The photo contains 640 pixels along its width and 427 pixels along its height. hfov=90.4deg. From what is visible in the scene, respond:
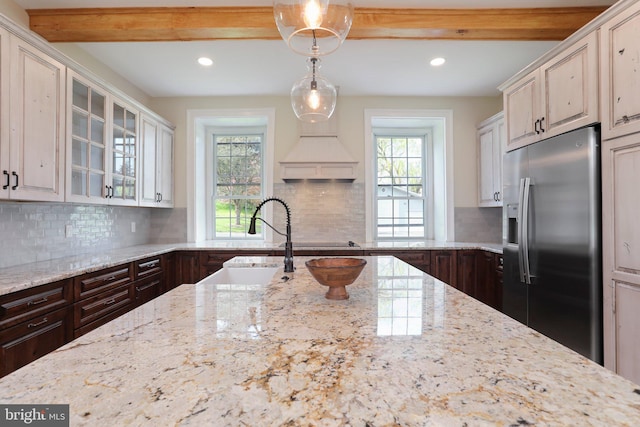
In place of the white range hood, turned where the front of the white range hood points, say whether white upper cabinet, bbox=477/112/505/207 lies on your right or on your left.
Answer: on your left

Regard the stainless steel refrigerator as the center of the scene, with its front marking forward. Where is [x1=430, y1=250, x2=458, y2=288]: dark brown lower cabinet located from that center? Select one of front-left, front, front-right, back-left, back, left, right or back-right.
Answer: right

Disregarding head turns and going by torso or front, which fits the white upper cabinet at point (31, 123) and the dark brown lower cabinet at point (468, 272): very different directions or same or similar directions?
very different directions

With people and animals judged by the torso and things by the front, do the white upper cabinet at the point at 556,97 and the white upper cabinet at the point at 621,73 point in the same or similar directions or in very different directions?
same or similar directions

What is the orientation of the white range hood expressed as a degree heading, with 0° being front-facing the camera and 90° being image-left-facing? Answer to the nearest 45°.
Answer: approximately 0°

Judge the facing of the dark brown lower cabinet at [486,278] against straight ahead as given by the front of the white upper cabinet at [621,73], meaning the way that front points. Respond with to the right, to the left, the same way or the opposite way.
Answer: the same way

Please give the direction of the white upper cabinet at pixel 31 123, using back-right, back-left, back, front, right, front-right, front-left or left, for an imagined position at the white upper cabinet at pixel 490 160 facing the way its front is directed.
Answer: front

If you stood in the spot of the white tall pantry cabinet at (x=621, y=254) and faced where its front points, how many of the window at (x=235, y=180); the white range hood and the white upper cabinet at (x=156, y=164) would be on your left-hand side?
0

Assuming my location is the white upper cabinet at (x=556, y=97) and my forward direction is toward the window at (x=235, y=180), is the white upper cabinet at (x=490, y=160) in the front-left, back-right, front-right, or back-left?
front-right

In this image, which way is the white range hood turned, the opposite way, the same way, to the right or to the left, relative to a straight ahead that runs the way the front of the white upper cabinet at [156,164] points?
to the right

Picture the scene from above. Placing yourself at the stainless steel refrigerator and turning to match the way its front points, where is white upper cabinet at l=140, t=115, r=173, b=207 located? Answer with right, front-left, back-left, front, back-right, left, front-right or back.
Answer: front-right

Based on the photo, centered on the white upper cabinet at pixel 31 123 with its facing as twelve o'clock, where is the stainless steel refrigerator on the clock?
The stainless steel refrigerator is roughly at 12 o'clock from the white upper cabinet.

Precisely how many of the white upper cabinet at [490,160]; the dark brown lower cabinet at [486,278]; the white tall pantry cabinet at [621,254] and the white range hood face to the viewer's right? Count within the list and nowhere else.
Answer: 0

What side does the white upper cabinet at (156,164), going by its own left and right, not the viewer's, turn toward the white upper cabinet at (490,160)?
front

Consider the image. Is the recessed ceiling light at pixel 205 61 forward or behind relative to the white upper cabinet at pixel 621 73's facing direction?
forward
